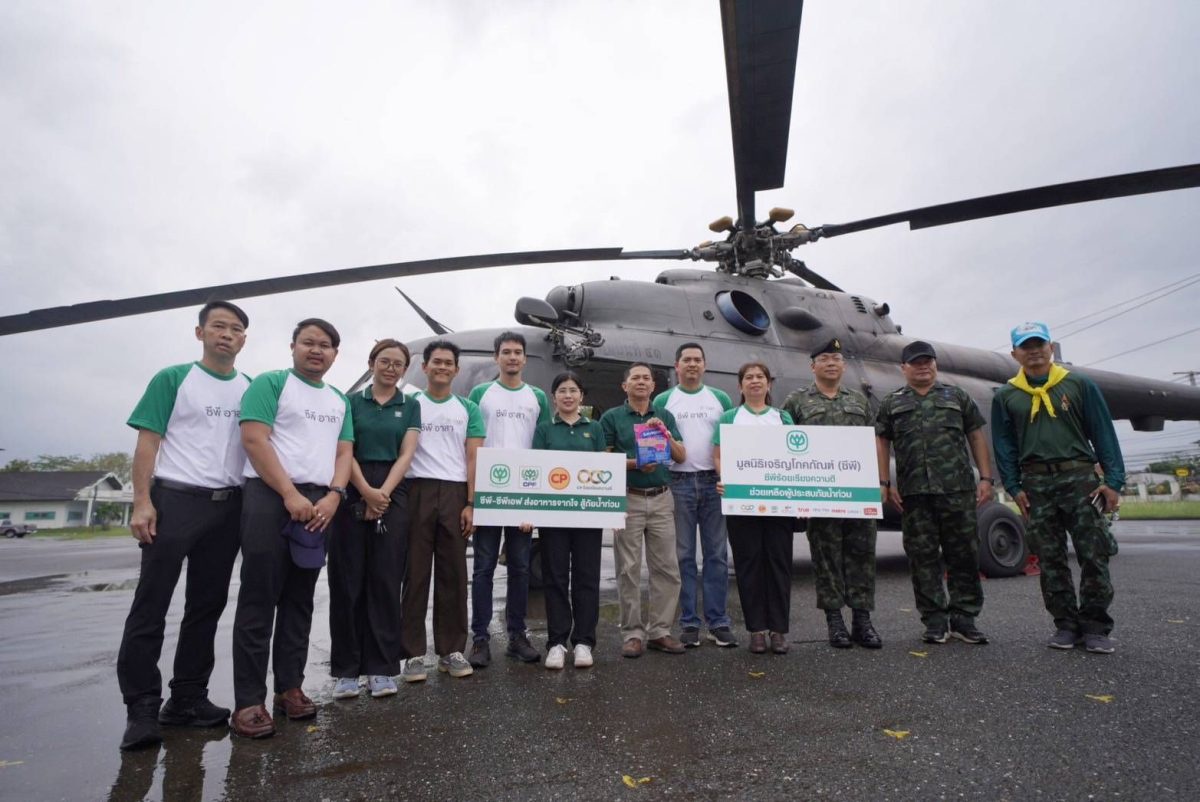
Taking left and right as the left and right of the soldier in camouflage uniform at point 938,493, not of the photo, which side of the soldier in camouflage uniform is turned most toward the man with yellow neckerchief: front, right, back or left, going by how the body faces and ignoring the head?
left

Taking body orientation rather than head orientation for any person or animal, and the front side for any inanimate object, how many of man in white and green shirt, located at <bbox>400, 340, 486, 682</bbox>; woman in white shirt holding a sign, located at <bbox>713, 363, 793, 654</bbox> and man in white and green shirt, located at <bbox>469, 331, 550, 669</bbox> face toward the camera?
3

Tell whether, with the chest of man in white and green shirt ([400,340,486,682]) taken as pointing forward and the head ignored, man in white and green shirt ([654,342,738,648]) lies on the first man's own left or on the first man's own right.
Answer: on the first man's own left

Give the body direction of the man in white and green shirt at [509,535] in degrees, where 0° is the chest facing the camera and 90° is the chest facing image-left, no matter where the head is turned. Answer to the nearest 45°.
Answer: approximately 0°

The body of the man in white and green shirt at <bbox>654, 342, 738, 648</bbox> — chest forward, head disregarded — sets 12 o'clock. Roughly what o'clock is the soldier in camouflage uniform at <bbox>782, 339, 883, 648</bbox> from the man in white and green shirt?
The soldier in camouflage uniform is roughly at 9 o'clock from the man in white and green shirt.

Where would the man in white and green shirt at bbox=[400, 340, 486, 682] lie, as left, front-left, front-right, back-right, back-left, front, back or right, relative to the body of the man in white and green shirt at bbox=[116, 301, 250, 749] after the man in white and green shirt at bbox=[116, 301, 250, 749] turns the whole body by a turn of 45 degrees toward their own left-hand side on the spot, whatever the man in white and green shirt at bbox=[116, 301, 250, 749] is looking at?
front

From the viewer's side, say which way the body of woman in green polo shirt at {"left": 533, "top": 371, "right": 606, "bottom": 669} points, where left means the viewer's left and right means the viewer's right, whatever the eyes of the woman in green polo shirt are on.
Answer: facing the viewer

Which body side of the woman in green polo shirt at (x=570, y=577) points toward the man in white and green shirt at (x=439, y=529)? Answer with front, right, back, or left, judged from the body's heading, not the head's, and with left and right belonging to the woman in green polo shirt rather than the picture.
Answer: right

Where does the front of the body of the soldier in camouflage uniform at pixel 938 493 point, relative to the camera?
toward the camera

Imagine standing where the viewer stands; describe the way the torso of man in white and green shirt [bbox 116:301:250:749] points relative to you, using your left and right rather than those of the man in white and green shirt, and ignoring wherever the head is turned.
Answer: facing the viewer and to the right of the viewer

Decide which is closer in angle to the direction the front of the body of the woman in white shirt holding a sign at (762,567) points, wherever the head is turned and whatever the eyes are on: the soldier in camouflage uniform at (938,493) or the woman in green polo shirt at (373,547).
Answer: the woman in green polo shirt

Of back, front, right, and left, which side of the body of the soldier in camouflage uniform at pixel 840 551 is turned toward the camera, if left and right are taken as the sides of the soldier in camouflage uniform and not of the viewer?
front
